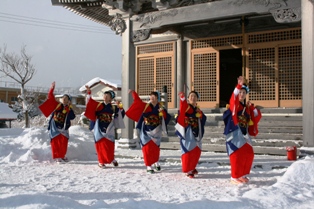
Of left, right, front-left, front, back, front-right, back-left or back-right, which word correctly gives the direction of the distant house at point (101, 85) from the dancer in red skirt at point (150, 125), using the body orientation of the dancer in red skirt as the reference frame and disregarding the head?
back

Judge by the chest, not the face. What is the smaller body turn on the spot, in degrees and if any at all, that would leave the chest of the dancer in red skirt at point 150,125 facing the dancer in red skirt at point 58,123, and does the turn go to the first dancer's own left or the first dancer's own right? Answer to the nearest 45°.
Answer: approximately 135° to the first dancer's own right

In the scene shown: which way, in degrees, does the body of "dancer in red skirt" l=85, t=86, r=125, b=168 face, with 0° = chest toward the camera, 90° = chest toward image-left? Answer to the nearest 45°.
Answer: approximately 0°

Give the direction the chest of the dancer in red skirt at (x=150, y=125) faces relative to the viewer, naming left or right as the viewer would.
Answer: facing the viewer

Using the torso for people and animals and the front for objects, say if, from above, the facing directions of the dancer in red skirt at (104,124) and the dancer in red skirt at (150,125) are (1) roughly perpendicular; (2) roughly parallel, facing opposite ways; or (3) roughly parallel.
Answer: roughly parallel

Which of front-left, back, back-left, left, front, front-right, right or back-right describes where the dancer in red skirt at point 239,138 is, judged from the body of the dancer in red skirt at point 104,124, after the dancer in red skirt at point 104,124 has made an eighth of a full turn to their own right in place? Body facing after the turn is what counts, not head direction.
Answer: left

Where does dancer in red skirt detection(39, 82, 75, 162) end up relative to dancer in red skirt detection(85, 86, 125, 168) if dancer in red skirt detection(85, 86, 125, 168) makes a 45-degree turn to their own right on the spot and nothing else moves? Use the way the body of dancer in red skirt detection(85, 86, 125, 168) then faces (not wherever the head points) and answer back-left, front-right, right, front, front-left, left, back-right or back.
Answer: right

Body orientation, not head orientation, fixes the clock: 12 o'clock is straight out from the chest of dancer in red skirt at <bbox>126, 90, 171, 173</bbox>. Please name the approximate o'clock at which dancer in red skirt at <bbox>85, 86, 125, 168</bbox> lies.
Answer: dancer in red skirt at <bbox>85, 86, 125, 168</bbox> is roughly at 4 o'clock from dancer in red skirt at <bbox>126, 90, 171, 173</bbox>.

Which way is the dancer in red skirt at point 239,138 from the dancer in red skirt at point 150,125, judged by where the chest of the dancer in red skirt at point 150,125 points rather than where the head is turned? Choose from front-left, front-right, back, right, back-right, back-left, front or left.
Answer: front-left

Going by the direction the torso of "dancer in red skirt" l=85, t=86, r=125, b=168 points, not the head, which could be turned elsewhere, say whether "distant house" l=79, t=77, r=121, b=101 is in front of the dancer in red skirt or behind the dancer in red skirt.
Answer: behind

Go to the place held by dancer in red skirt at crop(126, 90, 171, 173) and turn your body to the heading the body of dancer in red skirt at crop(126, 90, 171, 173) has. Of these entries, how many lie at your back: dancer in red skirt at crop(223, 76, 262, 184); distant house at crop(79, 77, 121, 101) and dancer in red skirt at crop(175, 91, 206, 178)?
1

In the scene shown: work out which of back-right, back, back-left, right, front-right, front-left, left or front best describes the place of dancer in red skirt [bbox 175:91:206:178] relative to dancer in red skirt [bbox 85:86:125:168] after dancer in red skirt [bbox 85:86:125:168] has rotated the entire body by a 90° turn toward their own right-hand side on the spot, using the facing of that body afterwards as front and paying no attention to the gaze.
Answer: back-left

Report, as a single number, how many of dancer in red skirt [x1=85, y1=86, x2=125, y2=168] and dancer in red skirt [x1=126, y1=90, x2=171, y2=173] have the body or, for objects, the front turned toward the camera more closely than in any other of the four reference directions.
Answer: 2

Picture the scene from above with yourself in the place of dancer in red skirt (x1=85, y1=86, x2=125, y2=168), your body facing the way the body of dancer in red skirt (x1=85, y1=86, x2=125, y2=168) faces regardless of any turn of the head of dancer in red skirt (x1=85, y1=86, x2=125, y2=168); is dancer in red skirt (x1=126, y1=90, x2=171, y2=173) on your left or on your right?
on your left
